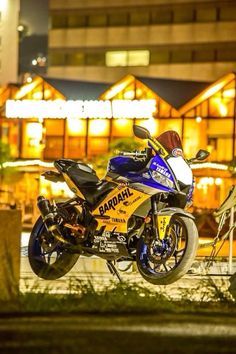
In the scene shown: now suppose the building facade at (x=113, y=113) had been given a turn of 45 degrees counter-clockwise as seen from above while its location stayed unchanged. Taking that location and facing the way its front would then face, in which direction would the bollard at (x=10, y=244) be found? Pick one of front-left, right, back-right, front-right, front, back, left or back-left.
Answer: front-right

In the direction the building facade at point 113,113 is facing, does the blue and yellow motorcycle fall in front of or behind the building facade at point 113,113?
in front

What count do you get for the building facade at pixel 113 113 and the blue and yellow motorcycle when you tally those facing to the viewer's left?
0

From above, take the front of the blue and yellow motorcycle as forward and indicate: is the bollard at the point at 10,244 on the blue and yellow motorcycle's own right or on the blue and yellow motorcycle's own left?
on the blue and yellow motorcycle's own right

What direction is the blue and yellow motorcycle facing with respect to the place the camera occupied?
facing the viewer and to the right of the viewer

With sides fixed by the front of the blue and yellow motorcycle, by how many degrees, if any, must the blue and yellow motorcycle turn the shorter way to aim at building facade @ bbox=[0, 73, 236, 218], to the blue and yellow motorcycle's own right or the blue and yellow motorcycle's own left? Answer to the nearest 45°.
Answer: approximately 135° to the blue and yellow motorcycle's own left

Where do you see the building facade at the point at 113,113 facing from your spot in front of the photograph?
facing the viewer
